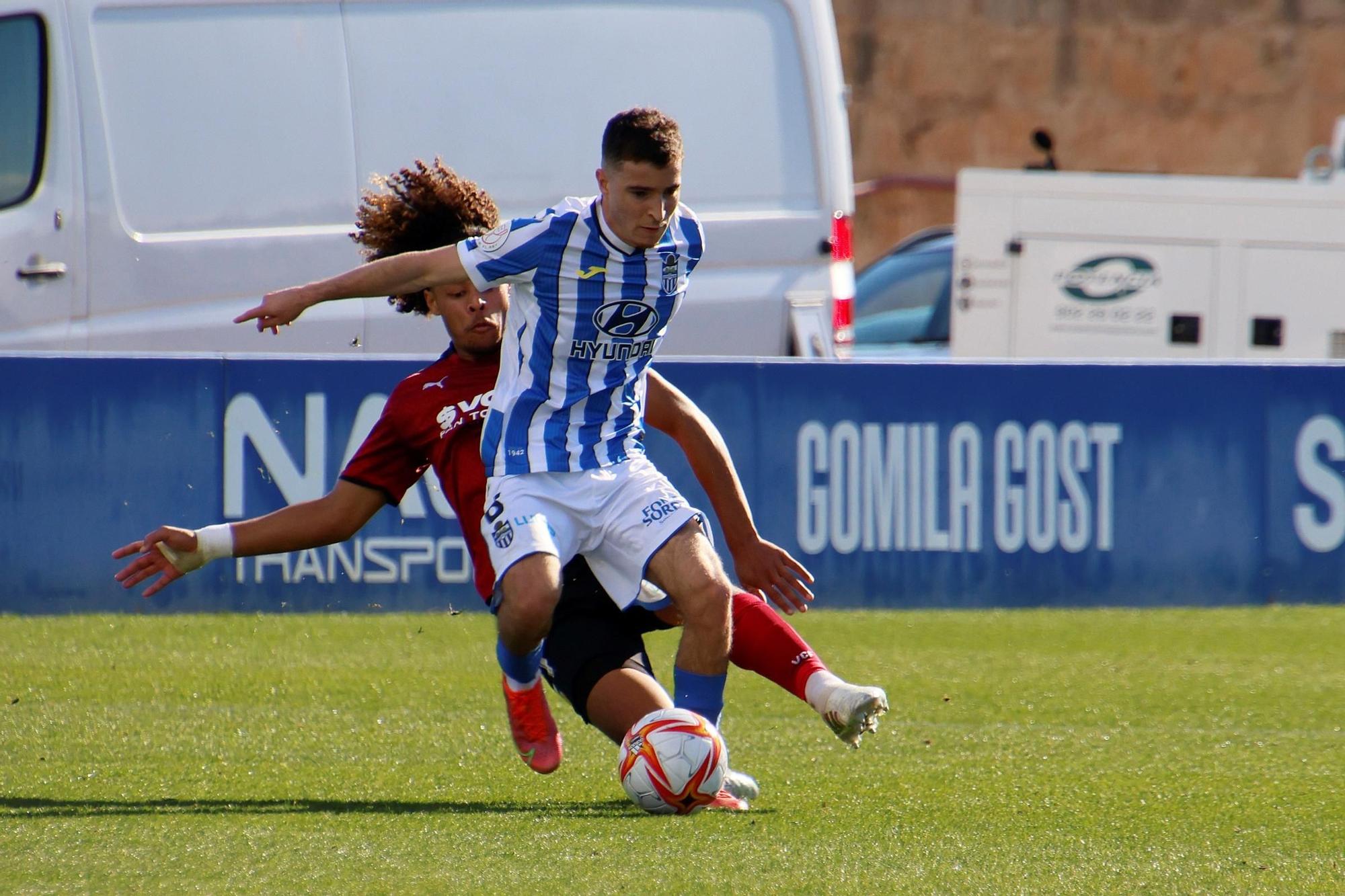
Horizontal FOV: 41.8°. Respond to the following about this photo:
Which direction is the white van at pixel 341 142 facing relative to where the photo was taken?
to the viewer's left

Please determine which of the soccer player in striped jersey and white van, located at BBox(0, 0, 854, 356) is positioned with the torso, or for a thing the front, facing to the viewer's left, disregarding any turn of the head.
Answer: the white van

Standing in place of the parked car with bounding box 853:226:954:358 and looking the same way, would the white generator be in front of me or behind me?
behind

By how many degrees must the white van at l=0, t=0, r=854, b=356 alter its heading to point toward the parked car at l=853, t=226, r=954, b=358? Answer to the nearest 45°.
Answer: approximately 135° to its right

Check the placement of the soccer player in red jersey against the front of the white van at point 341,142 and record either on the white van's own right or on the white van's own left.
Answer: on the white van's own left

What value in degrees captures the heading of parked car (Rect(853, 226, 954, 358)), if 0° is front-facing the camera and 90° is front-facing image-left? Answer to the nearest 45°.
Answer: approximately 90°

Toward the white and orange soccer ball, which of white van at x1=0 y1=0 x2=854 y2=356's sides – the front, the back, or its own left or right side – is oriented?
left
